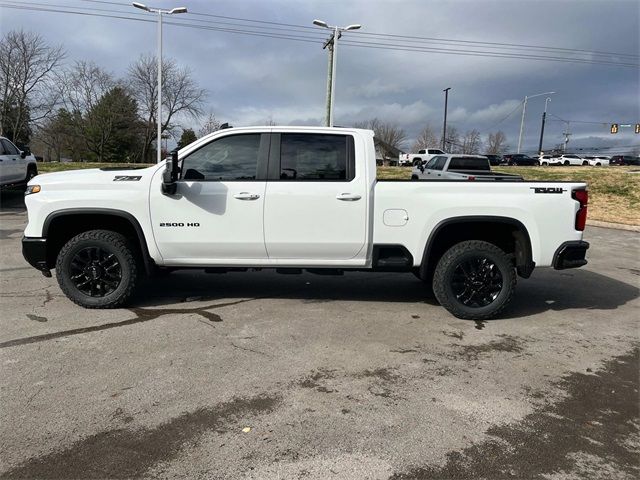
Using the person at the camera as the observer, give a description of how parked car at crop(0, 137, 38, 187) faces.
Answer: facing away from the viewer and to the right of the viewer

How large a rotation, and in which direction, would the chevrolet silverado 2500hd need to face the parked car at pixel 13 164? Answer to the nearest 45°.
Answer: approximately 45° to its right

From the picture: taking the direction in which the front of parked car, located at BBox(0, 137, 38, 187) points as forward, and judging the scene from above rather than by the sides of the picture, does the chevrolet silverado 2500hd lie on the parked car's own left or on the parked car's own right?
on the parked car's own right

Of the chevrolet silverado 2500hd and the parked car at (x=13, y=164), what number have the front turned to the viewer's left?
1

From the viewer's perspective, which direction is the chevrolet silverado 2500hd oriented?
to the viewer's left
